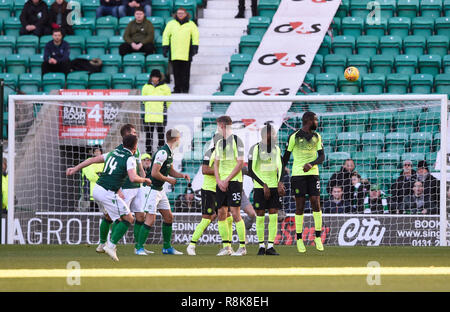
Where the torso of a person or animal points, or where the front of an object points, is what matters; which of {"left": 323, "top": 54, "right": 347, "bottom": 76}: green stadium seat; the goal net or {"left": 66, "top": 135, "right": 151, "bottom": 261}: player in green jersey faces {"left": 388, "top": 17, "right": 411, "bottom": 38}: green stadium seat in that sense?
the player in green jersey

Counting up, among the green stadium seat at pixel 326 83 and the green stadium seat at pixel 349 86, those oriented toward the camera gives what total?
2

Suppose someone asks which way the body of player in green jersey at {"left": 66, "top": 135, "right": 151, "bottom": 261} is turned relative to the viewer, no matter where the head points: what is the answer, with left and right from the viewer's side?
facing away from the viewer and to the right of the viewer

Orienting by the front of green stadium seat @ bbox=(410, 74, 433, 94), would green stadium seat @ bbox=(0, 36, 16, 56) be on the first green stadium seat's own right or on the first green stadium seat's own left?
on the first green stadium seat's own right

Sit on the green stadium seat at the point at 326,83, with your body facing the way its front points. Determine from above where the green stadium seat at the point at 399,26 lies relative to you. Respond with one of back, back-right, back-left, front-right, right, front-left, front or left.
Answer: back-left

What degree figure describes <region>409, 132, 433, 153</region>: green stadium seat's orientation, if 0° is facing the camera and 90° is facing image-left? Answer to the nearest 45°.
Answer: approximately 0°
